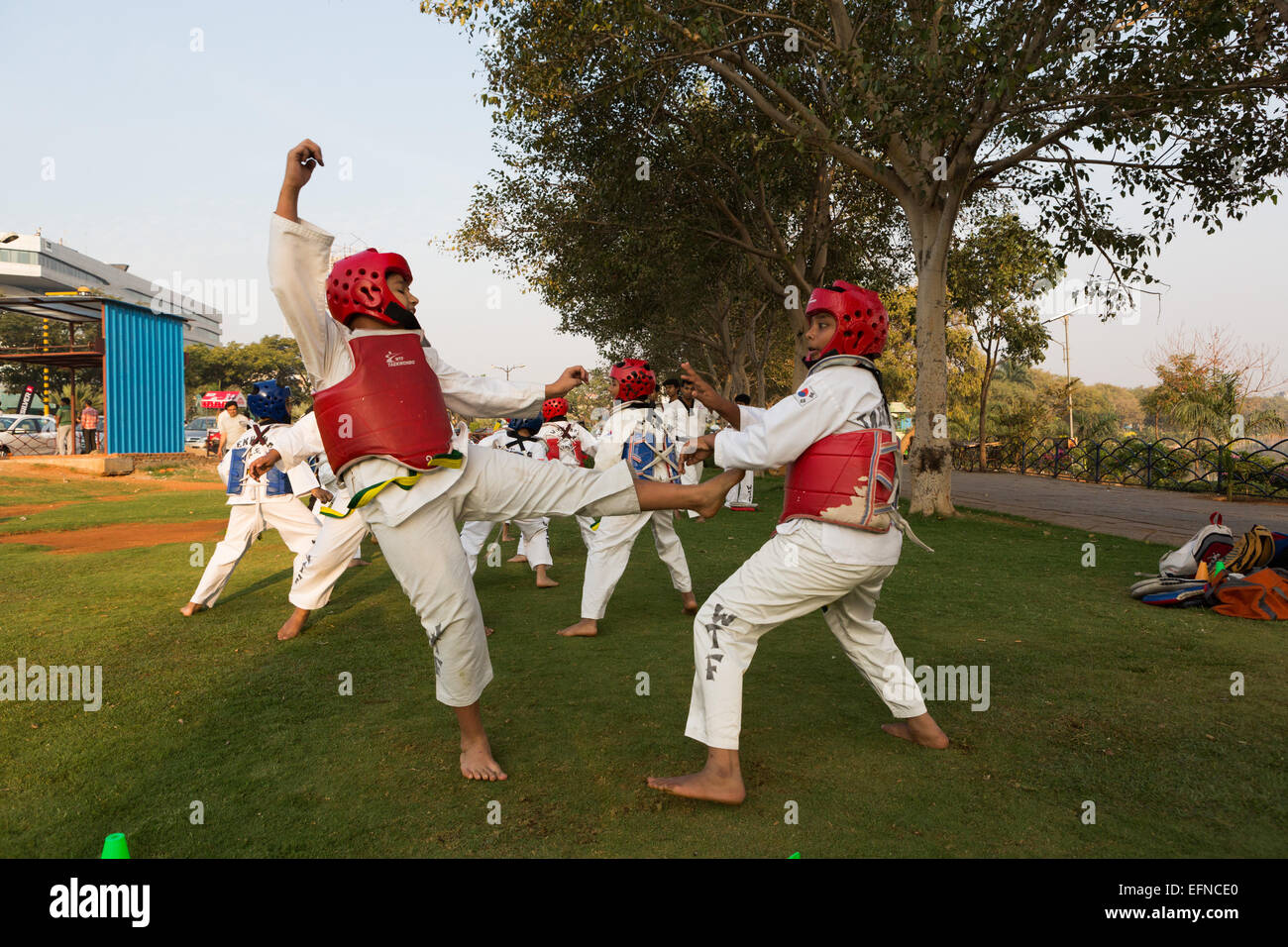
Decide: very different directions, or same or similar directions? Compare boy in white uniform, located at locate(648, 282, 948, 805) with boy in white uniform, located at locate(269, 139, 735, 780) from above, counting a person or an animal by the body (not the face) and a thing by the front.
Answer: very different directions

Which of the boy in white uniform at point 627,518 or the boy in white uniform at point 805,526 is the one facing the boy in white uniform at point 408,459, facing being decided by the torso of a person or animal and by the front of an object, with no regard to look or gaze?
the boy in white uniform at point 805,526

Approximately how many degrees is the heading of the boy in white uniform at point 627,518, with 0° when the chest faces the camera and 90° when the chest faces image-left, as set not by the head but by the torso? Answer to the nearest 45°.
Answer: approximately 135°

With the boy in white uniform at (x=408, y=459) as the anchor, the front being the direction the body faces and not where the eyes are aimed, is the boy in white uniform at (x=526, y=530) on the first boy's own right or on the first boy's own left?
on the first boy's own left

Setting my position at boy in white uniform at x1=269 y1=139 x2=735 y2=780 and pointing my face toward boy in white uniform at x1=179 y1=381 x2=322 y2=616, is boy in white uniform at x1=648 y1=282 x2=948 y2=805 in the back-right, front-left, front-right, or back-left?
back-right

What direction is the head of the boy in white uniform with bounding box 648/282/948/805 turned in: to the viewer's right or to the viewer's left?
to the viewer's left

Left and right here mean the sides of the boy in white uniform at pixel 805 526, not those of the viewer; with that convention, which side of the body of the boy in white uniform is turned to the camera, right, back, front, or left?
left

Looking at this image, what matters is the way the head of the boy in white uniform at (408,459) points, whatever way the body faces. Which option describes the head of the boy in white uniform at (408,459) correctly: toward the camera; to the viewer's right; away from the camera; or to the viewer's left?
to the viewer's right
